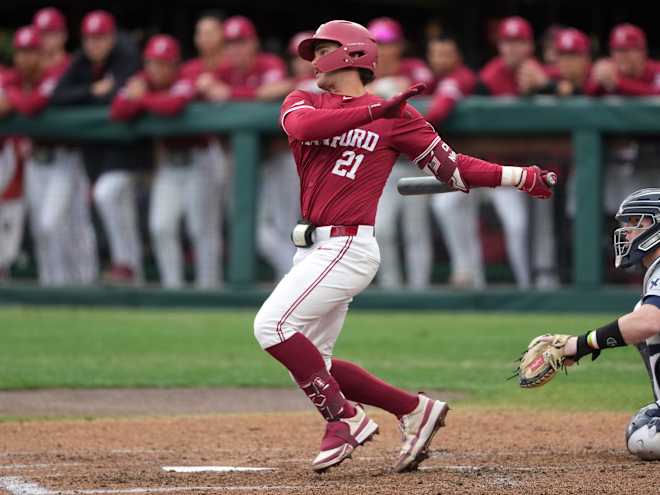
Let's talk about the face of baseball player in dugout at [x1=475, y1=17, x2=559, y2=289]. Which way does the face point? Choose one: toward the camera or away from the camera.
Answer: toward the camera

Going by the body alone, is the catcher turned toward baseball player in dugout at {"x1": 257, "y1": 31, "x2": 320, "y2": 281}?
no

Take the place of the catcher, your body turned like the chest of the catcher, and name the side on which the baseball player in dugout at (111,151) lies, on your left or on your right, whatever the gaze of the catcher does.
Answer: on your right

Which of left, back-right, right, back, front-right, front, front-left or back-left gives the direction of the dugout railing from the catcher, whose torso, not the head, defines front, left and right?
right

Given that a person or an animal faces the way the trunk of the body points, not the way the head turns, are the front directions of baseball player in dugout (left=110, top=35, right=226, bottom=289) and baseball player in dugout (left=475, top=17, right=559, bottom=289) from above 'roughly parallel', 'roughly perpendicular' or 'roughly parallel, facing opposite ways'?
roughly parallel

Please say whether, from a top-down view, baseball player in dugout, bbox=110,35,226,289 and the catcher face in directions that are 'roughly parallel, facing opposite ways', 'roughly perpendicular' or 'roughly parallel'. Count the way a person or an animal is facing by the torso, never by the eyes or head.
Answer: roughly perpendicular

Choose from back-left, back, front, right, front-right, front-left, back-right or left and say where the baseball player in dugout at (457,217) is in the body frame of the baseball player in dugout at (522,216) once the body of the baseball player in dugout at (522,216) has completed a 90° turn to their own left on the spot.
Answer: back

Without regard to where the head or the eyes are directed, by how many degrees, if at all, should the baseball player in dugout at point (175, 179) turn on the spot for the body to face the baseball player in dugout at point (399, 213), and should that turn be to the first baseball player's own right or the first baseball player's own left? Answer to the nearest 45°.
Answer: approximately 45° to the first baseball player's own left

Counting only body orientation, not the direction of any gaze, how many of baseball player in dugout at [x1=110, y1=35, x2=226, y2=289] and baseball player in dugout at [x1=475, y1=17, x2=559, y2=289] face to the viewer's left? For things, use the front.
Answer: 0

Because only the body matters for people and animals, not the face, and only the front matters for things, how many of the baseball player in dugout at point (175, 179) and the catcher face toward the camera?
1

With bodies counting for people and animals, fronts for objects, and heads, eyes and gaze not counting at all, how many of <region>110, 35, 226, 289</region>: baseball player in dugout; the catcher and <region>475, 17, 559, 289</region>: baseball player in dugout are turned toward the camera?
2

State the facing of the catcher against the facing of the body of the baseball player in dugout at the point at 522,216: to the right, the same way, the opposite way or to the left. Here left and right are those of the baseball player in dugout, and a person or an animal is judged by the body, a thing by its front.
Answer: to the right

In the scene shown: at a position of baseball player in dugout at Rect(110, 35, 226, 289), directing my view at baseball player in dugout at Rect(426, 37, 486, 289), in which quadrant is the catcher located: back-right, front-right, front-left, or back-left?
front-right

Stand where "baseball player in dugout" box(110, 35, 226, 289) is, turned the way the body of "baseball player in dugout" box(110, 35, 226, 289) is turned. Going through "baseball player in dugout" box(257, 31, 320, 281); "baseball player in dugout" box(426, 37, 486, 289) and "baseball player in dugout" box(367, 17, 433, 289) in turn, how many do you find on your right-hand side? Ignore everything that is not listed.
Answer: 0

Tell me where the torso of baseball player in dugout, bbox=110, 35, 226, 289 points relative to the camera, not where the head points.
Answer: toward the camera

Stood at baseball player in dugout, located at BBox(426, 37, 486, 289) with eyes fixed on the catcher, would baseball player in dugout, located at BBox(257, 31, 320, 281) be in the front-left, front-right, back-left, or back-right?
back-right

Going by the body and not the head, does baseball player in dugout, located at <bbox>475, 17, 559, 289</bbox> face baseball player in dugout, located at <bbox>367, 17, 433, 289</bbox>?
no

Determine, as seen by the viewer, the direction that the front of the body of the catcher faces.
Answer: to the viewer's left

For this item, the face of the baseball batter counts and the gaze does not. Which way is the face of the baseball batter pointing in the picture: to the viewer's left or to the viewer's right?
to the viewer's left

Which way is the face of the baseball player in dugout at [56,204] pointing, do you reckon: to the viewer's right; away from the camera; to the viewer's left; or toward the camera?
toward the camera
